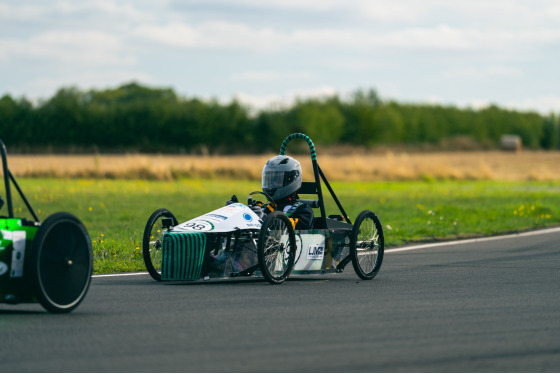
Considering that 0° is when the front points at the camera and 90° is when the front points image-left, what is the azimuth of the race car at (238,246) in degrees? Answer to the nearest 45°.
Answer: approximately 45°

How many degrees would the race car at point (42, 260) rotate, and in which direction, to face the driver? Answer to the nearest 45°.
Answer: approximately 180°

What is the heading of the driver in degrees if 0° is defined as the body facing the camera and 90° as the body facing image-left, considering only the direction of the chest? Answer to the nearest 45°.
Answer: approximately 45°

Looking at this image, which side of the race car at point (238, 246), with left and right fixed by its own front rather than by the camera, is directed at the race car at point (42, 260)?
front

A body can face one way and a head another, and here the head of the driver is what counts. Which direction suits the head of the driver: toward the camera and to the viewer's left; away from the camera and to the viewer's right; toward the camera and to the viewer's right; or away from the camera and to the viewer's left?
toward the camera and to the viewer's left

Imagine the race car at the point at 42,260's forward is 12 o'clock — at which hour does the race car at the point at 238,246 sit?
the race car at the point at 238,246 is roughly at 6 o'clock from the race car at the point at 42,260.

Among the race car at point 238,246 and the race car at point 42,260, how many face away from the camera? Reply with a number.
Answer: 0

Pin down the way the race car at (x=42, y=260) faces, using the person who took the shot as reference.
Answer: facing the viewer and to the left of the viewer

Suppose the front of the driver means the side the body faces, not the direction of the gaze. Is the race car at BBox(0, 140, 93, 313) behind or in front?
in front

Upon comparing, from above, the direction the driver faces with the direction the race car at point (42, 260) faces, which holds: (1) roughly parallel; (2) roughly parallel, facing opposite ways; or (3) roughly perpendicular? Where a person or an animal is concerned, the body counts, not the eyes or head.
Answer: roughly parallel

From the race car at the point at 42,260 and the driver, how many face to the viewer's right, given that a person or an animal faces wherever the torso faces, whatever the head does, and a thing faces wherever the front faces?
0
